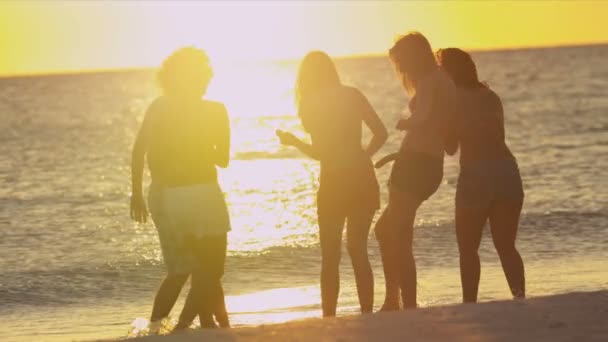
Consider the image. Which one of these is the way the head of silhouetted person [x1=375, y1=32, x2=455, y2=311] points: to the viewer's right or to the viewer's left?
to the viewer's left

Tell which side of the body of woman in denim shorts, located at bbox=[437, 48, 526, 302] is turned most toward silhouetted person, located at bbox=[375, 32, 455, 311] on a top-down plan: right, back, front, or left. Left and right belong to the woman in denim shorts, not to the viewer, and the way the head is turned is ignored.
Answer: left

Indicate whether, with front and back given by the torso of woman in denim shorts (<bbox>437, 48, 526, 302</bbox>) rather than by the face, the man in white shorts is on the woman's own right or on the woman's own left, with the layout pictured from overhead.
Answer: on the woman's own left

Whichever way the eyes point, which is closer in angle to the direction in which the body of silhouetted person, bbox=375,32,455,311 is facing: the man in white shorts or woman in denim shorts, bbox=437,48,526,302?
the man in white shorts

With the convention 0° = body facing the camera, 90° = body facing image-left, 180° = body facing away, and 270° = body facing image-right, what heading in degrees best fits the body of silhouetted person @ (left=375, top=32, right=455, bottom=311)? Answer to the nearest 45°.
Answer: approximately 90°

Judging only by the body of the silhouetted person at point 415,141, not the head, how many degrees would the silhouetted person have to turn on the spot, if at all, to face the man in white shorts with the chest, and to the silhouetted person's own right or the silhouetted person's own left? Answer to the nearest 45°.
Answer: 0° — they already face them

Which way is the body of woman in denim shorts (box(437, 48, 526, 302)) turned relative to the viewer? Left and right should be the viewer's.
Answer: facing away from the viewer and to the left of the viewer

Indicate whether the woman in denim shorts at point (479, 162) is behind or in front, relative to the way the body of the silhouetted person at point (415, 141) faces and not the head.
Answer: behind
